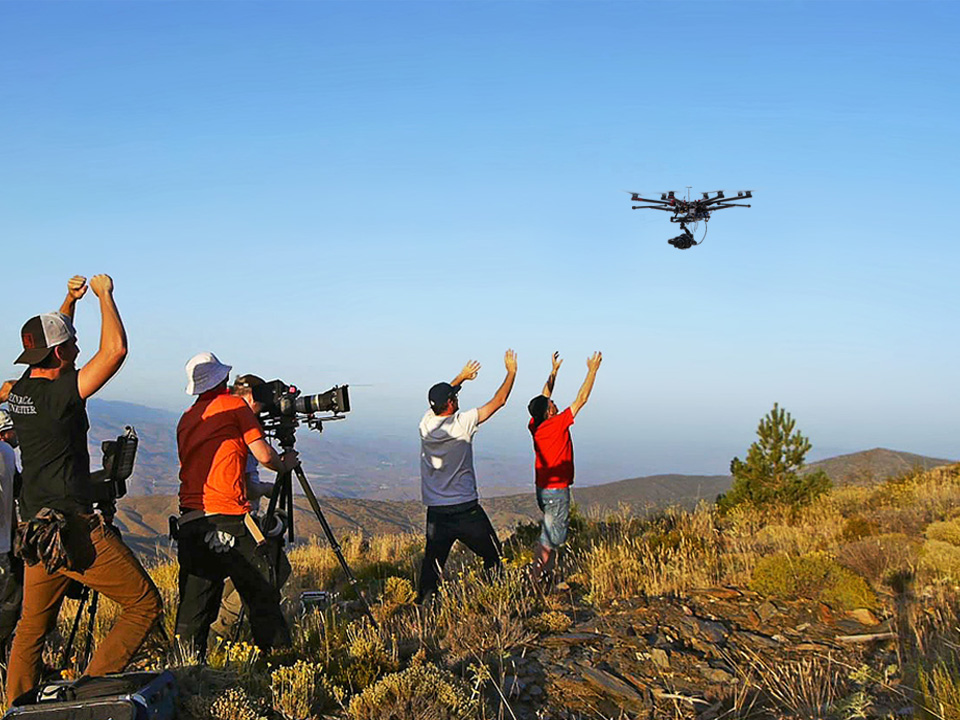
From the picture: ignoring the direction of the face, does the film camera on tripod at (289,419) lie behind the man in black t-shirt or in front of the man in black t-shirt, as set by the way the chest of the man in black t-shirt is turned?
in front

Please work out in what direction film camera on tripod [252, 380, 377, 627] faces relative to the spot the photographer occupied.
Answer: facing to the right of the viewer

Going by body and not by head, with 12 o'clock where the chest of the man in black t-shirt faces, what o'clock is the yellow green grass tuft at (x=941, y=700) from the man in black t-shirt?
The yellow green grass tuft is roughly at 2 o'clock from the man in black t-shirt.

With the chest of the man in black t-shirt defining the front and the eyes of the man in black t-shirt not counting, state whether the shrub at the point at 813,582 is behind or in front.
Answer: in front

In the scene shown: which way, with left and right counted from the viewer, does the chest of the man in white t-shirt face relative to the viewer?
facing away from the viewer and to the right of the viewer

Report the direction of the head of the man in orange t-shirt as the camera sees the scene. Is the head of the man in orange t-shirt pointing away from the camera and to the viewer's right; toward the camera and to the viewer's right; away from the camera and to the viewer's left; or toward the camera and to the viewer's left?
away from the camera and to the viewer's right

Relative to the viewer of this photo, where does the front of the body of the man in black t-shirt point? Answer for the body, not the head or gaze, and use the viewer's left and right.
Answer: facing away from the viewer and to the right of the viewer

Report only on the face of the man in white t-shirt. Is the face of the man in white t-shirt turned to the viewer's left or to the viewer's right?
to the viewer's right

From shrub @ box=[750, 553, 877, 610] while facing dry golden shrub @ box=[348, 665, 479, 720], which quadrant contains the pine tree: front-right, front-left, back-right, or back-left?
back-right
